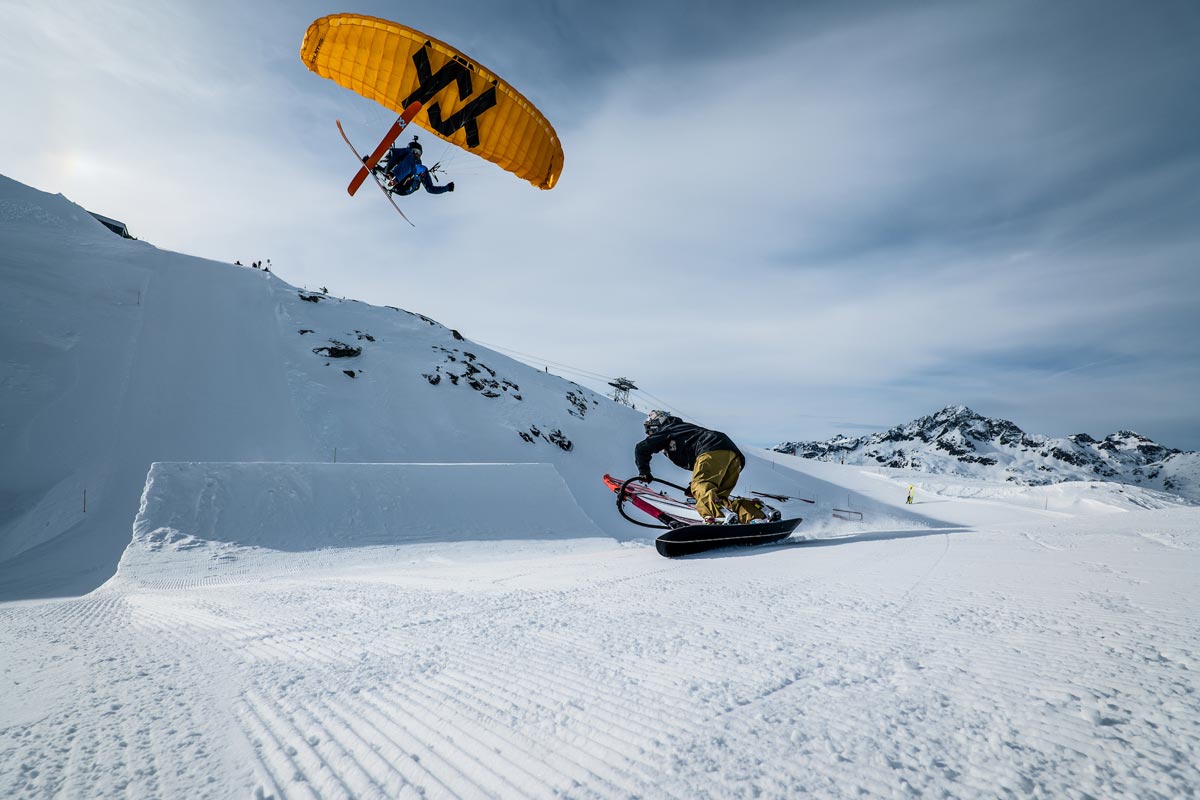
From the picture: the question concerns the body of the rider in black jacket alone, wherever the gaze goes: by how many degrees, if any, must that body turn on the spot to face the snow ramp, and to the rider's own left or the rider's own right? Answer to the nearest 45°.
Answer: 0° — they already face it

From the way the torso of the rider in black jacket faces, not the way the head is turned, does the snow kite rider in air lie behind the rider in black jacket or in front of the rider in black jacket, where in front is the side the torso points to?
in front

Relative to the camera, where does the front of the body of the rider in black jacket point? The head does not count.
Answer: to the viewer's left
